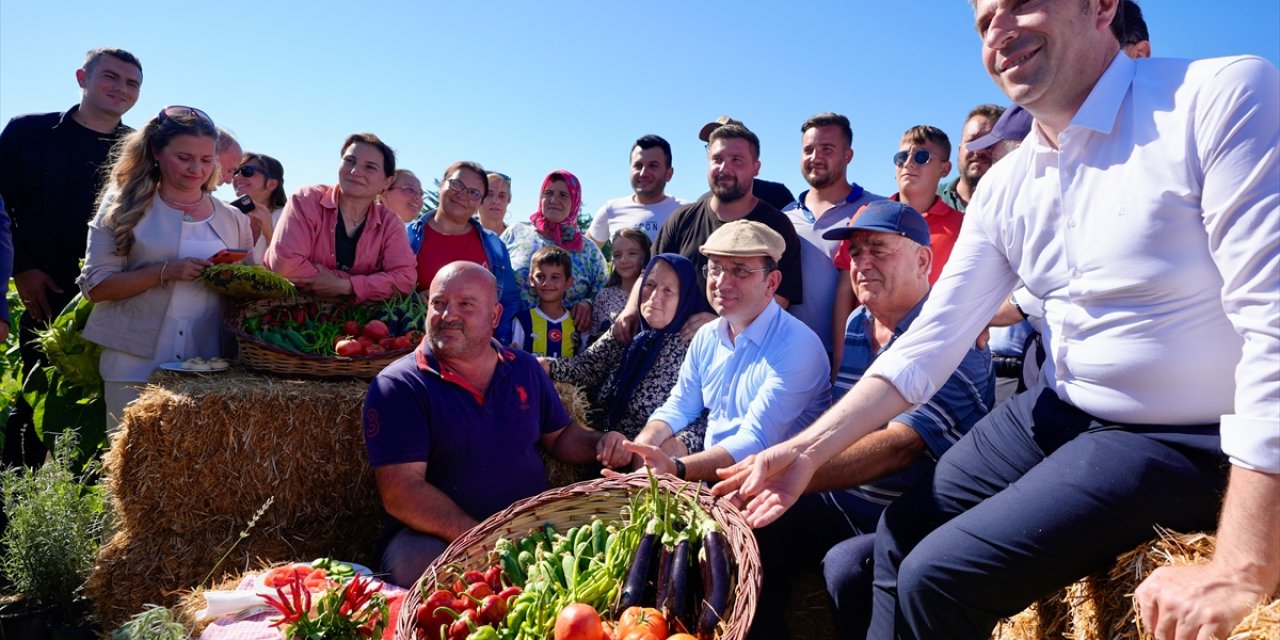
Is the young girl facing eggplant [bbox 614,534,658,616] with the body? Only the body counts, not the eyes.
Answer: yes

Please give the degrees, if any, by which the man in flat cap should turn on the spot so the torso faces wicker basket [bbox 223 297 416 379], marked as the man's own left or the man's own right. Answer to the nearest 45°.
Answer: approximately 45° to the man's own right

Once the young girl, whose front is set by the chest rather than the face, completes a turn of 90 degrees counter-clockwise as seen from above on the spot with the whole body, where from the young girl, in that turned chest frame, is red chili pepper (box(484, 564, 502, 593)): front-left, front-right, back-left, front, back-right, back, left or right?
right

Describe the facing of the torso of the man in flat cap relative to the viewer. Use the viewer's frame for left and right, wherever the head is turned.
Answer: facing the viewer and to the left of the viewer

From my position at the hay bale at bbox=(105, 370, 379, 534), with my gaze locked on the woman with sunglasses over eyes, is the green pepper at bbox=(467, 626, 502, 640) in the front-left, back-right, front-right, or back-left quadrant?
back-right

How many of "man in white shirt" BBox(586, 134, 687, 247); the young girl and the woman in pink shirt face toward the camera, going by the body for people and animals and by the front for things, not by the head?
3

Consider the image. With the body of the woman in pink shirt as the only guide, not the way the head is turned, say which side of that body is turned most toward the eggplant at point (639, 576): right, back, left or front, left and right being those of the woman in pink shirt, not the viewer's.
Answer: front

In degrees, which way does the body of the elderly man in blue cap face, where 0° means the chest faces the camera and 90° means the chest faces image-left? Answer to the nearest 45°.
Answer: approximately 45°

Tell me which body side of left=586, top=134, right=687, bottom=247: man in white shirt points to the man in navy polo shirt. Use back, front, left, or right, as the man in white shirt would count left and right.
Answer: front

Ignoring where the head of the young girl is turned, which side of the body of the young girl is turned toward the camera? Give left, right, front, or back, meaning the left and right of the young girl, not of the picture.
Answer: front

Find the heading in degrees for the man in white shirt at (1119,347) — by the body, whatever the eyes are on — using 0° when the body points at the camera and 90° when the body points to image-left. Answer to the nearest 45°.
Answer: approximately 45°

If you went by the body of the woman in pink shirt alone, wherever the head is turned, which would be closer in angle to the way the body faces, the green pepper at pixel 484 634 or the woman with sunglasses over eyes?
the green pepper

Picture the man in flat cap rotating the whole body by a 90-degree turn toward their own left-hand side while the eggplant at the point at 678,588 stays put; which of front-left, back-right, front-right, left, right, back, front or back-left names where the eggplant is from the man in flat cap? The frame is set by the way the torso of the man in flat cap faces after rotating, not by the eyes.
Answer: front-right

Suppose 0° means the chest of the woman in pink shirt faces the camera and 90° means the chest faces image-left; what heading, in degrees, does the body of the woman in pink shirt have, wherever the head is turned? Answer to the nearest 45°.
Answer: approximately 0°

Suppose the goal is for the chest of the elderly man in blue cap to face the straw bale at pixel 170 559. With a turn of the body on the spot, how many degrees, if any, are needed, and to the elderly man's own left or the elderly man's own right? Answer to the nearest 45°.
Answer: approximately 45° to the elderly man's own right

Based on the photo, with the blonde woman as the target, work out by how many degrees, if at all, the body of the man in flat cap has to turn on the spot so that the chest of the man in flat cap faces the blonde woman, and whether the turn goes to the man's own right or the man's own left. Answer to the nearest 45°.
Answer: approximately 45° to the man's own right
